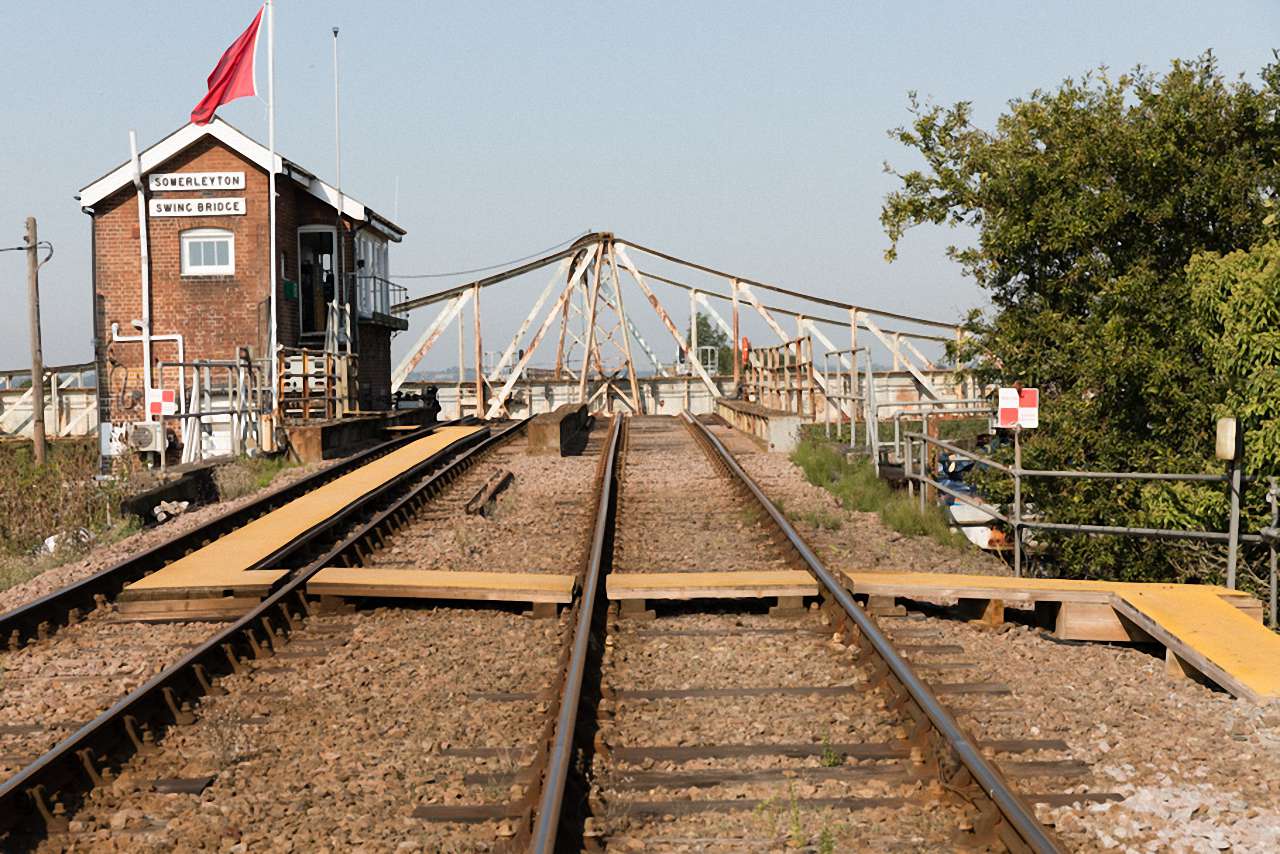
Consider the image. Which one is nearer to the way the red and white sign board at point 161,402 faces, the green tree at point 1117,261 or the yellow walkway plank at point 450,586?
the yellow walkway plank

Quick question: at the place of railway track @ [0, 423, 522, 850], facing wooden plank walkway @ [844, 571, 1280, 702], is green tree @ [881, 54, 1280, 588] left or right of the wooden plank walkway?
left

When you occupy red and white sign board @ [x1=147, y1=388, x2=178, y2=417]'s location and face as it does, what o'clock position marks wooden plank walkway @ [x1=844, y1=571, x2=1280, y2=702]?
The wooden plank walkway is roughly at 11 o'clock from the red and white sign board.

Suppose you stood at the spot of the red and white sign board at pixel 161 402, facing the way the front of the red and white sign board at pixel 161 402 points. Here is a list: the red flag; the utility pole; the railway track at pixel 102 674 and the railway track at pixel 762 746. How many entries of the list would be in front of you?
2

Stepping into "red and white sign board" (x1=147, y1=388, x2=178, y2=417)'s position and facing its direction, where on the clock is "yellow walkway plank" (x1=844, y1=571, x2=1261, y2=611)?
The yellow walkway plank is roughly at 11 o'clock from the red and white sign board.

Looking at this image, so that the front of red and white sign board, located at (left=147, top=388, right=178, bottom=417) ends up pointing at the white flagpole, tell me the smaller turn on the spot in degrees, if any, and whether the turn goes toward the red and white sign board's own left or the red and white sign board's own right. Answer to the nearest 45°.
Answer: approximately 90° to the red and white sign board's own left

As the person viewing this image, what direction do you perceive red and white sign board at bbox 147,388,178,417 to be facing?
facing the viewer

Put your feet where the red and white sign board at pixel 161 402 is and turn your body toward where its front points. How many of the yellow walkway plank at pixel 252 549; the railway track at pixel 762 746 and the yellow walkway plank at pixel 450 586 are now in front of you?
3

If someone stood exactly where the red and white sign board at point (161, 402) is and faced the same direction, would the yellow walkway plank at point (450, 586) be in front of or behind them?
in front

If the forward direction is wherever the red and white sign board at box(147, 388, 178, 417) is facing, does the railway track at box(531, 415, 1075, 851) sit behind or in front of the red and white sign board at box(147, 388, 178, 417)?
in front

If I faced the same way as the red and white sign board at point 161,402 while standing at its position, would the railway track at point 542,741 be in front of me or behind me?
in front

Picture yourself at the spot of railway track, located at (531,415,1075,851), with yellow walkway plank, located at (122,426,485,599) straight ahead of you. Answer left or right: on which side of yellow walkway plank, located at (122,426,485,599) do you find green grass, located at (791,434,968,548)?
right

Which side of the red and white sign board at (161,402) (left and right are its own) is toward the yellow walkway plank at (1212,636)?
front

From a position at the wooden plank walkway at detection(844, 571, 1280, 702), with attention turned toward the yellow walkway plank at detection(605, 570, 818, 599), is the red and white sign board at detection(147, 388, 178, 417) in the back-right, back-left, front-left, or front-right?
front-right

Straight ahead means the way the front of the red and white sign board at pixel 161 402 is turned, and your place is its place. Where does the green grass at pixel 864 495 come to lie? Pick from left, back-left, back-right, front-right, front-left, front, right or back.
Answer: front-left

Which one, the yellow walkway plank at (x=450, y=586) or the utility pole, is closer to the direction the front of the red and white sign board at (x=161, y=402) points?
the yellow walkway plank
